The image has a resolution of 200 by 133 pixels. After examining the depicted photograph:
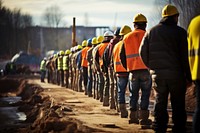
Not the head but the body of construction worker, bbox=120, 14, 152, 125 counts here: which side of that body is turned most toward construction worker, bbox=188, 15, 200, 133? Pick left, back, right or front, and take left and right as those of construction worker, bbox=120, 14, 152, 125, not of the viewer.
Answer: back

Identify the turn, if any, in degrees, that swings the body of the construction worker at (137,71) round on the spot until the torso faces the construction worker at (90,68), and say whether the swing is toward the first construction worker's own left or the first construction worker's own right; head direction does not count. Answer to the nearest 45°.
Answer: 0° — they already face them

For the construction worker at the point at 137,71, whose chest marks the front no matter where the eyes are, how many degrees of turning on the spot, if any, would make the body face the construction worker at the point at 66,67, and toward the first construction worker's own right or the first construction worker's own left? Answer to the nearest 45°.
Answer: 0° — they already face them

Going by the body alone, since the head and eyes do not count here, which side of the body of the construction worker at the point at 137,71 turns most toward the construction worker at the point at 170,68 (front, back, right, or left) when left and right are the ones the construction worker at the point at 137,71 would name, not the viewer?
back

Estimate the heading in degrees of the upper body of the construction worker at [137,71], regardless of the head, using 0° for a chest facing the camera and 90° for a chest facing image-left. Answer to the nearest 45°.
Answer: approximately 180°

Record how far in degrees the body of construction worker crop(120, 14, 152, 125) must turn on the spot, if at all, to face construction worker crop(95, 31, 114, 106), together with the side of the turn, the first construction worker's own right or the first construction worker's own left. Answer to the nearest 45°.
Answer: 0° — they already face them
